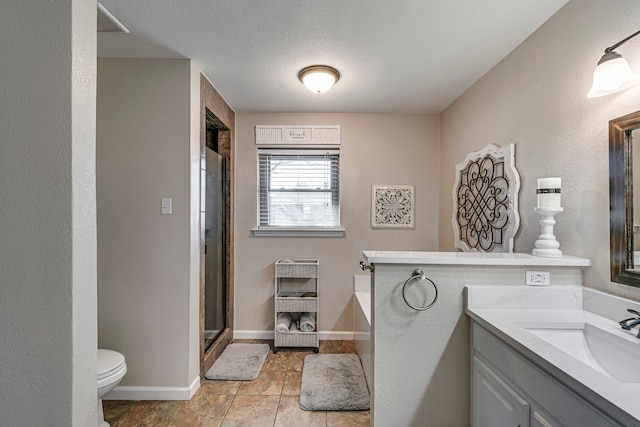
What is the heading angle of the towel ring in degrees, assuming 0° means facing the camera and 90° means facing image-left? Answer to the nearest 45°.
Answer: approximately 0°

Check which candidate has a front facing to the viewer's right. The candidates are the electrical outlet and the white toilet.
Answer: the white toilet

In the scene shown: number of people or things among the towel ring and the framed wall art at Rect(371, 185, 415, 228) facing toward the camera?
2

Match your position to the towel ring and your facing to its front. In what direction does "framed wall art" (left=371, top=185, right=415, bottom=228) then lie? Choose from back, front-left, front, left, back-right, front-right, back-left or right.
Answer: back

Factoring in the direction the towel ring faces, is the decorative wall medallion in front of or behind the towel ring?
behind

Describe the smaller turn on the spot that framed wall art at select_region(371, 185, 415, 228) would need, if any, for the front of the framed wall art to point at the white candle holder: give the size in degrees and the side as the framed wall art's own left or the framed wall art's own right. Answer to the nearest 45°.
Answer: approximately 45° to the framed wall art's own left

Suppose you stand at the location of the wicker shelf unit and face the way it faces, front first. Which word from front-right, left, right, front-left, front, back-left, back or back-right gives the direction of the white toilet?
front-right

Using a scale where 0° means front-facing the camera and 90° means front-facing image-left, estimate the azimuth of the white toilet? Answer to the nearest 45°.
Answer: approximately 270°

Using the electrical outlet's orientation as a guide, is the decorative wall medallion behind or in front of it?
behind
